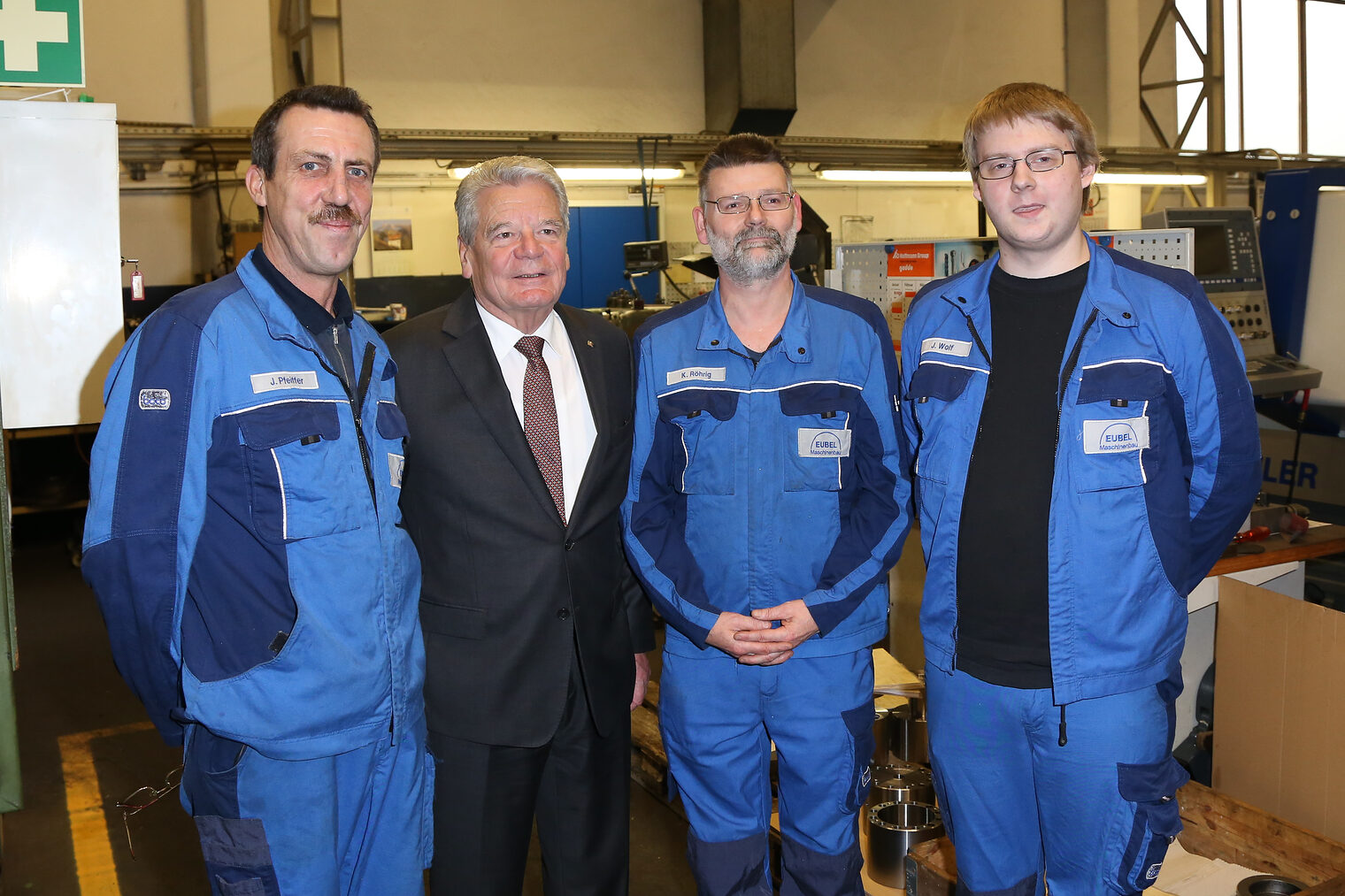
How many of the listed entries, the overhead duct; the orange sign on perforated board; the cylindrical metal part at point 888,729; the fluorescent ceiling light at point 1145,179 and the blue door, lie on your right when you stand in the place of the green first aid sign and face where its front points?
0

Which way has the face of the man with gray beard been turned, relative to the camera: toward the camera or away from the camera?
toward the camera

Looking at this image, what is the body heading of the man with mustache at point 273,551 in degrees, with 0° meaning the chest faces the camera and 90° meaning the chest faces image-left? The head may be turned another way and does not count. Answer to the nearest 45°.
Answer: approximately 315°

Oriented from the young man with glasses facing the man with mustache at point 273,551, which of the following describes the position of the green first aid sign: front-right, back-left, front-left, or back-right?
front-right

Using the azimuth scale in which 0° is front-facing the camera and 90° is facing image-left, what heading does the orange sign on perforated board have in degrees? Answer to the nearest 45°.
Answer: approximately 0°

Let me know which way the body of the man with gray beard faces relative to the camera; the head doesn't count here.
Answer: toward the camera

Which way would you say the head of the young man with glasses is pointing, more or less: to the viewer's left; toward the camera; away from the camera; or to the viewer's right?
toward the camera

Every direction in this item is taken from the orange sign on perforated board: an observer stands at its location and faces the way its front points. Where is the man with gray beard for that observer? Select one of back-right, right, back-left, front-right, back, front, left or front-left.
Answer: front

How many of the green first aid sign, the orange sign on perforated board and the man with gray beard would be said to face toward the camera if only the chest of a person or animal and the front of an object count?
3

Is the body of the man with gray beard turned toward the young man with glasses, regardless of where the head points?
no

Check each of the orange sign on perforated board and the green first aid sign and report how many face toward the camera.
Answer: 2

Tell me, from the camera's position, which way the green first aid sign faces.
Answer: facing the viewer

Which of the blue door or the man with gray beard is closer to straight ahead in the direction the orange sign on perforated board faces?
the man with gray beard
